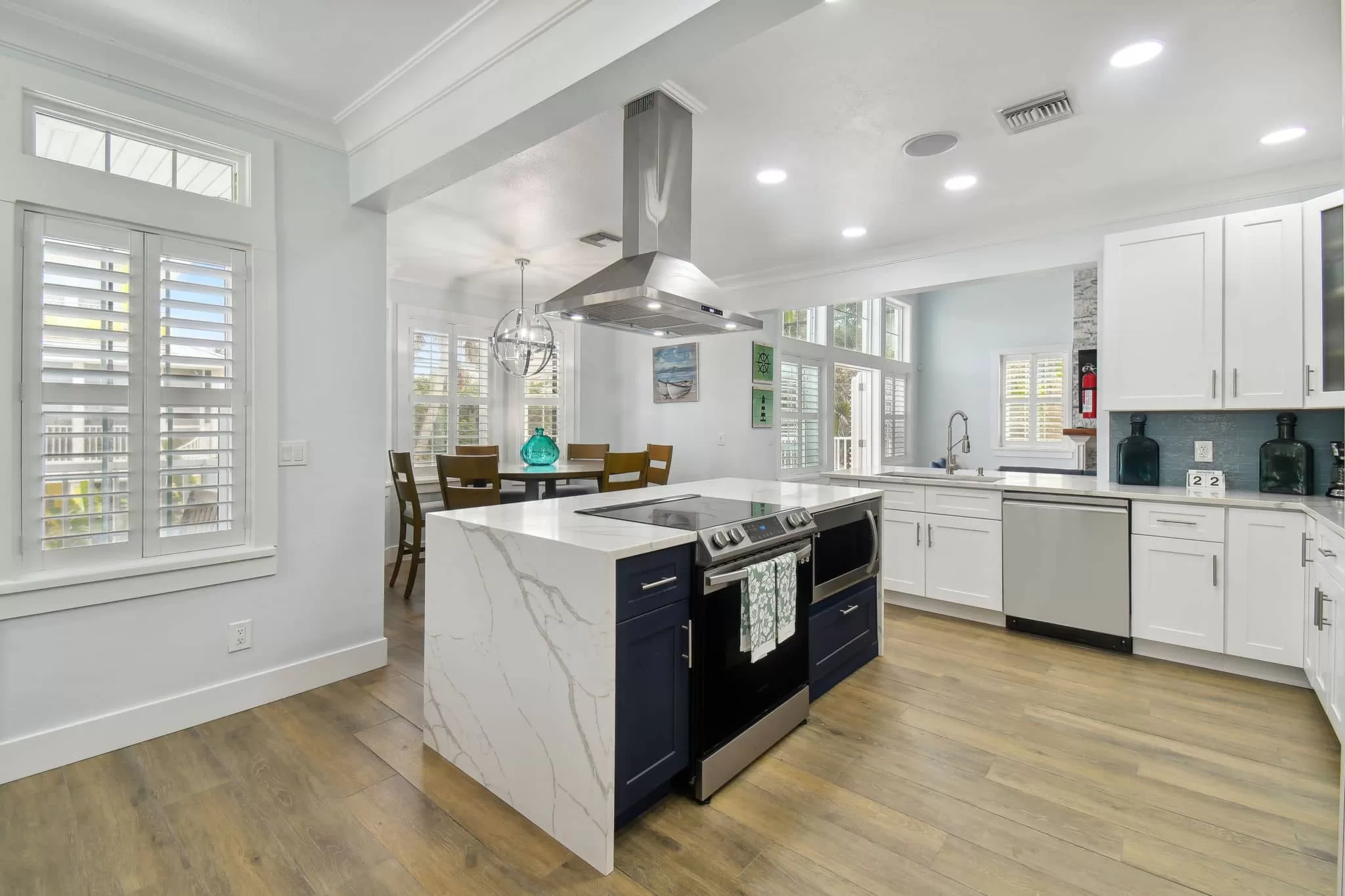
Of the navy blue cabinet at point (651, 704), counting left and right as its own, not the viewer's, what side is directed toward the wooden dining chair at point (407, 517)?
back

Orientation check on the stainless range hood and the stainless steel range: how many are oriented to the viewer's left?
0

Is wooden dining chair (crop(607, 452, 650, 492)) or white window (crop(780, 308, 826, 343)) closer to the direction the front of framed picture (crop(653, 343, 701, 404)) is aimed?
the wooden dining chair

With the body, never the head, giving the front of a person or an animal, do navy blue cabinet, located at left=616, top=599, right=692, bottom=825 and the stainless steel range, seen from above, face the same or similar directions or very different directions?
same or similar directions

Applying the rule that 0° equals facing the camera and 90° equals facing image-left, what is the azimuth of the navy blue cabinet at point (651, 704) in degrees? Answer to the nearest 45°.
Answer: approximately 315°

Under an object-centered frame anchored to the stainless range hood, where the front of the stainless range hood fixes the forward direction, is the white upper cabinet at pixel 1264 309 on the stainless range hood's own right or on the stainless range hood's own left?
on the stainless range hood's own left

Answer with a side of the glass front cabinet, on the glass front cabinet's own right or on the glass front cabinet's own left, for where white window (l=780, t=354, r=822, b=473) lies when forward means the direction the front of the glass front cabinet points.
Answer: on the glass front cabinet's own right

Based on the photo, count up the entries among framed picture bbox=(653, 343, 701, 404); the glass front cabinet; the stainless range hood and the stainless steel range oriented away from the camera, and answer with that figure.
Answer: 0

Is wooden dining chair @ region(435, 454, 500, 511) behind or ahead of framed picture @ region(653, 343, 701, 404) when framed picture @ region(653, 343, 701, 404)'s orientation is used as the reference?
ahead

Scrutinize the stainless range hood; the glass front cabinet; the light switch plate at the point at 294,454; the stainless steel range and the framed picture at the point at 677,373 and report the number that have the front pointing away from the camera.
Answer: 0

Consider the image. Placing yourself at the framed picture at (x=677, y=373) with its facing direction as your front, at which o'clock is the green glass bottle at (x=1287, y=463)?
The green glass bottle is roughly at 9 o'clock from the framed picture.

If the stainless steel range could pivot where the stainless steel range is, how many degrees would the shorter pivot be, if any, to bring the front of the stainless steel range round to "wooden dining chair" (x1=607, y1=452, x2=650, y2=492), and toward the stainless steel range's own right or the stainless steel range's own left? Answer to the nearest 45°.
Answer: approximately 135° to the stainless steel range's own left

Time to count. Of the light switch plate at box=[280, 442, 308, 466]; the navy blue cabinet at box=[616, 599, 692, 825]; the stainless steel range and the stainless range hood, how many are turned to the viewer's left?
0

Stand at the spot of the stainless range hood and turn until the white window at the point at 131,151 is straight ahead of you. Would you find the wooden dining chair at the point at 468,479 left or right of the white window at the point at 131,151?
right

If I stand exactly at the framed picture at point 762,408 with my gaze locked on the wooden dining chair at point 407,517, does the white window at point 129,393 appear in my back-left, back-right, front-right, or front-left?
front-left
